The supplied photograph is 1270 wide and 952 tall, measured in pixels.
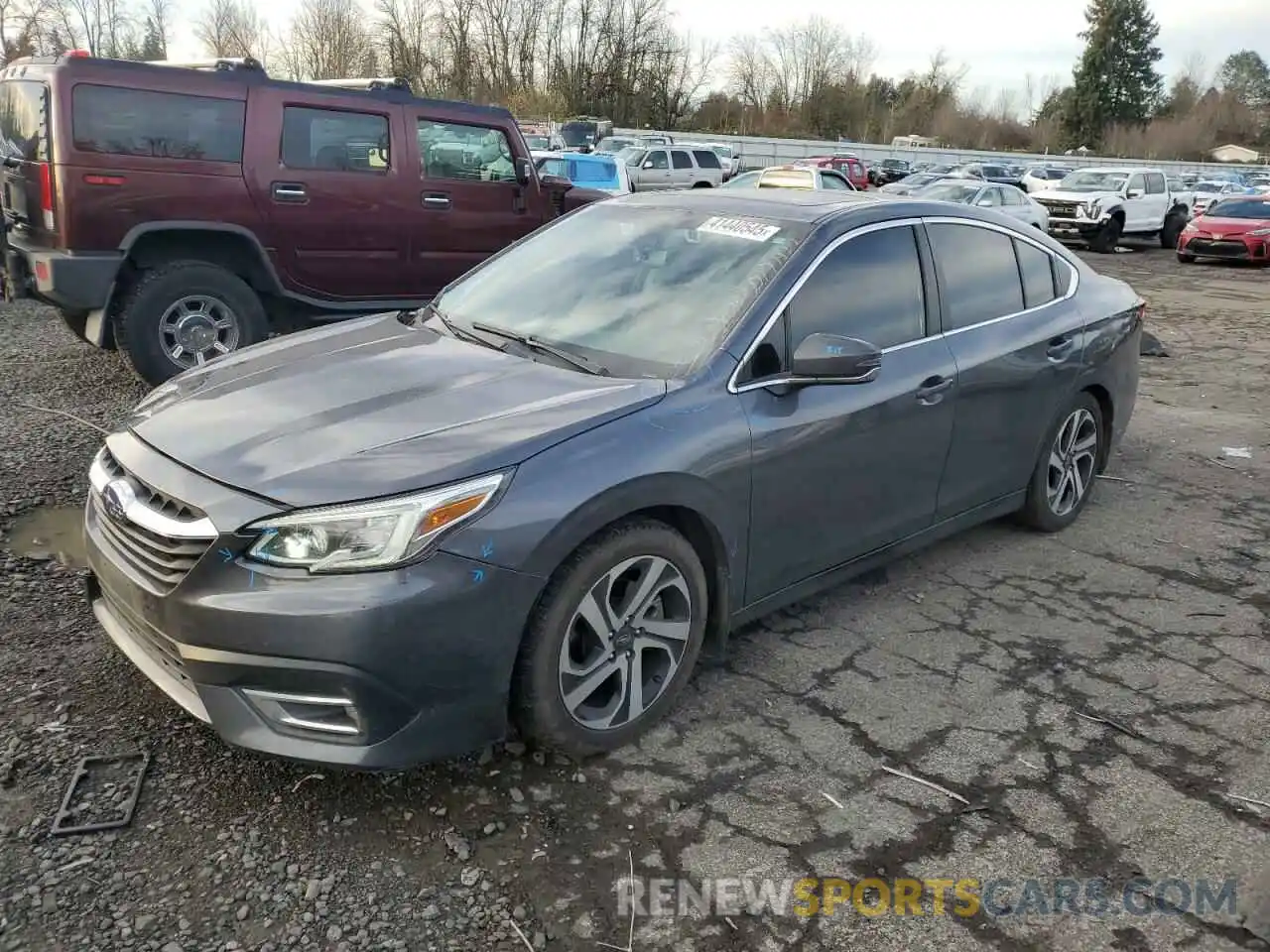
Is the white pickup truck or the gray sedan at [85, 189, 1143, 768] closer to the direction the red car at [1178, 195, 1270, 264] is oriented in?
the gray sedan

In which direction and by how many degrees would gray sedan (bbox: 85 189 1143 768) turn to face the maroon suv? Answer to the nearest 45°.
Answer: approximately 90° to its right

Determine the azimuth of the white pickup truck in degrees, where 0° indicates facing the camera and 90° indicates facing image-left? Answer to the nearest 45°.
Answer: approximately 45°

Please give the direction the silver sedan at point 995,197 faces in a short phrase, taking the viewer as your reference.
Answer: facing the viewer and to the left of the viewer

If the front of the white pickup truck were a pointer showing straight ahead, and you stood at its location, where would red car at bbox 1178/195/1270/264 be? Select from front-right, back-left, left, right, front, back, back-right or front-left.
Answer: left

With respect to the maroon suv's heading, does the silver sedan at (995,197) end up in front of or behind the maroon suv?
in front

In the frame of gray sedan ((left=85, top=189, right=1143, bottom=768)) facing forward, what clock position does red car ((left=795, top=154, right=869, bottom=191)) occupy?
The red car is roughly at 5 o'clock from the gray sedan.

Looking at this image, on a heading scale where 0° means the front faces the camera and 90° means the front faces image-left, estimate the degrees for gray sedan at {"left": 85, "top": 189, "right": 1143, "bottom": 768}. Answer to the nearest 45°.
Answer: approximately 45°

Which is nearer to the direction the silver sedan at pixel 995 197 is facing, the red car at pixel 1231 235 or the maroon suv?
the maroon suv

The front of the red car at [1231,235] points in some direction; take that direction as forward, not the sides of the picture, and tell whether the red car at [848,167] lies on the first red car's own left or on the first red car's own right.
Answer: on the first red car's own right
